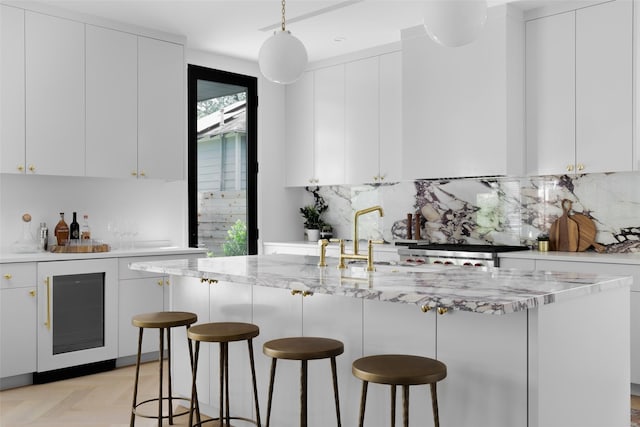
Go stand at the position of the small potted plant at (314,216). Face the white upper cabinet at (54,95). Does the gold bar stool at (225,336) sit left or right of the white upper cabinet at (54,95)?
left

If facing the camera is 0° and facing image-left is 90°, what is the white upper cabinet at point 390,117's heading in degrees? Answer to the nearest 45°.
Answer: approximately 45°

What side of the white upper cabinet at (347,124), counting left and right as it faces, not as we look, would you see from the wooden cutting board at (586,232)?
left

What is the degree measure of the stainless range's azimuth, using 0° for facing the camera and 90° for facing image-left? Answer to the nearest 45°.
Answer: approximately 45°

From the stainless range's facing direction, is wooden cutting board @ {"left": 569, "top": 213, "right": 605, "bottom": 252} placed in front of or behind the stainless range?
behind

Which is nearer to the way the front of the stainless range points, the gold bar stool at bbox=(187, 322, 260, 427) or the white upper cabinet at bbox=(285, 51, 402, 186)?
the gold bar stool
